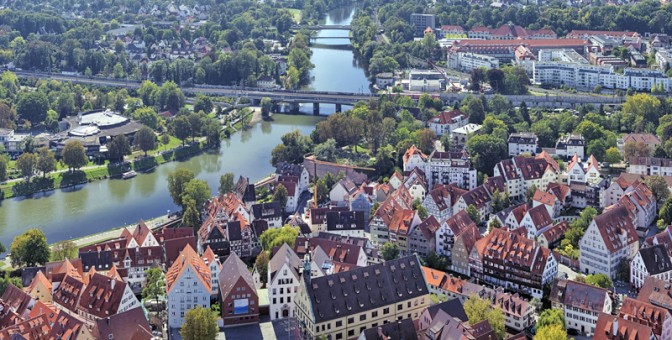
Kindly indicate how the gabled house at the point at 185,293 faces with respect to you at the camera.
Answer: facing the viewer

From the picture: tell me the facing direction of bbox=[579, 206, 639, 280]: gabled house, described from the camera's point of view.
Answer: facing the viewer and to the left of the viewer

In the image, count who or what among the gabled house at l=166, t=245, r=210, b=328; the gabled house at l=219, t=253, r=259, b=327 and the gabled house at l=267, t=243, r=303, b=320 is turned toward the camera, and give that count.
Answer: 3

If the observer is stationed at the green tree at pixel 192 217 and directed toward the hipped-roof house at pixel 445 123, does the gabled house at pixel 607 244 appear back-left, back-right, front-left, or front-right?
front-right

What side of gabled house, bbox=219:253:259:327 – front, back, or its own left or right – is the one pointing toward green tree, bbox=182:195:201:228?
back

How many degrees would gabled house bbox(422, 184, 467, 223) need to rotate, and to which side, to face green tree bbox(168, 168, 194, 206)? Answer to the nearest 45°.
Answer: approximately 45° to its right

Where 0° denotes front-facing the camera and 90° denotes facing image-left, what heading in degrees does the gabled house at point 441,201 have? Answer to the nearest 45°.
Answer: approximately 45°

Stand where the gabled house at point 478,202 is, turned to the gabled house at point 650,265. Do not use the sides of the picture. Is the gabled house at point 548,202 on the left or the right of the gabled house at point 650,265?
left

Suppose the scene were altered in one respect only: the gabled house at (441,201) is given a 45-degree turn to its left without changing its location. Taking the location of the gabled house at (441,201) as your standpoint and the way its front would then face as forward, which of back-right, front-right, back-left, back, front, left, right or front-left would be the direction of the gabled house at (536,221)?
front-left

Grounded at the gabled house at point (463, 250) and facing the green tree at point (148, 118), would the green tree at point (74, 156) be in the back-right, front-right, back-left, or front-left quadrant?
front-left

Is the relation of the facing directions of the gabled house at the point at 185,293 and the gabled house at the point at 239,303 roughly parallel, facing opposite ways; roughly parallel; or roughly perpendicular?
roughly parallel

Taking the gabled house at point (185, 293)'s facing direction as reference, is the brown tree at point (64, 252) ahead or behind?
behind

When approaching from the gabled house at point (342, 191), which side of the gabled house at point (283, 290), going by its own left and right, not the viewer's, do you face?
back

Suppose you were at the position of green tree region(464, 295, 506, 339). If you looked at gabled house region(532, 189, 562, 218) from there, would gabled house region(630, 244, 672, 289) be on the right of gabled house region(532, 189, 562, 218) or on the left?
right

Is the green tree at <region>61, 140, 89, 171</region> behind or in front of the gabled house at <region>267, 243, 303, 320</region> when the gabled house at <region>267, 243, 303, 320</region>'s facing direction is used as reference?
behind

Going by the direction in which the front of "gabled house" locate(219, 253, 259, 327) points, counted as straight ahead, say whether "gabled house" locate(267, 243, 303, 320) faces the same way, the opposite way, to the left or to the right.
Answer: the same way

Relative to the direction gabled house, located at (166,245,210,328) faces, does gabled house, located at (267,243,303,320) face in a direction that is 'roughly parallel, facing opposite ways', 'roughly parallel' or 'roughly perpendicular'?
roughly parallel

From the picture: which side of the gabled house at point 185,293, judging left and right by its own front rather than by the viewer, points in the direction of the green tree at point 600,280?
left

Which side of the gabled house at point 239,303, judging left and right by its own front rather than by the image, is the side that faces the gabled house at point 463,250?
left
